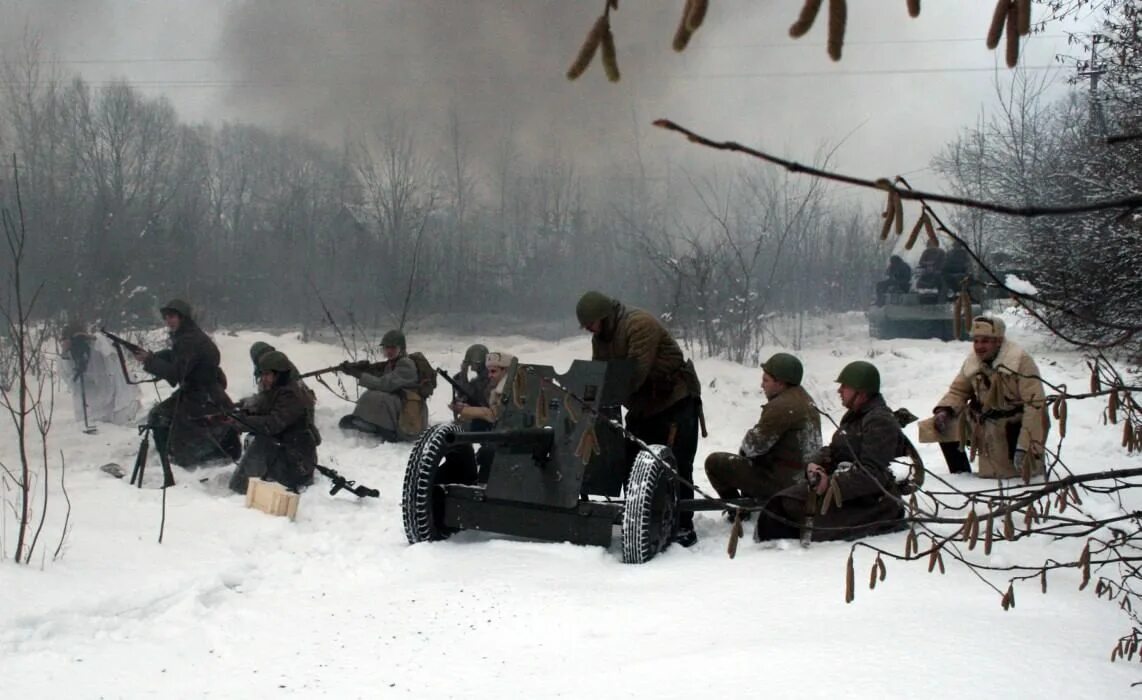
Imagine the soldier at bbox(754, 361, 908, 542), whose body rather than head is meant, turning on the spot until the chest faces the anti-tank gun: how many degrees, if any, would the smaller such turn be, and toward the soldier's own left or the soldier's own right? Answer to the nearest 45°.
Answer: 0° — they already face it

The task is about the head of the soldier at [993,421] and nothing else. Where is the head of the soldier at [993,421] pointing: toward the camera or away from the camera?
toward the camera

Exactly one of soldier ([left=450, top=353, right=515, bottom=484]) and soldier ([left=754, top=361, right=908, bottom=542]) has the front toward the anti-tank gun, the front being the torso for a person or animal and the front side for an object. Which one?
soldier ([left=754, top=361, right=908, bottom=542])

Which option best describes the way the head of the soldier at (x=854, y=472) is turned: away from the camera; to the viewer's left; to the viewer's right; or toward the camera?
to the viewer's left

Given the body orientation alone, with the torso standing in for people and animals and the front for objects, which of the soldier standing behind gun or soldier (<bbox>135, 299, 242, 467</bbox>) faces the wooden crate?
the soldier standing behind gun

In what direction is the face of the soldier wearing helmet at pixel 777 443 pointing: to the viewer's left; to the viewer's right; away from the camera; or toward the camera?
to the viewer's left

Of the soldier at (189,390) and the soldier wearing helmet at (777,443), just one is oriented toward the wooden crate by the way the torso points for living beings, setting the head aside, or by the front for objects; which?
the soldier wearing helmet

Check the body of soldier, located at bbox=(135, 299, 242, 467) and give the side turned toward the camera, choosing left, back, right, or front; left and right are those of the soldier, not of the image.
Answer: left

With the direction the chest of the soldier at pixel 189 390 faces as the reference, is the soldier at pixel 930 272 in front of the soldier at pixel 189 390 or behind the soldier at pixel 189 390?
behind

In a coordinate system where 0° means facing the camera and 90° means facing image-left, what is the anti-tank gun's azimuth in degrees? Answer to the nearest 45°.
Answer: approximately 45°

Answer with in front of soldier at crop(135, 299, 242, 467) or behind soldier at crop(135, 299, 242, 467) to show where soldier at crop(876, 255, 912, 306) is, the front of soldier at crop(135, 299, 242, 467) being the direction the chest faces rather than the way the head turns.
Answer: behind

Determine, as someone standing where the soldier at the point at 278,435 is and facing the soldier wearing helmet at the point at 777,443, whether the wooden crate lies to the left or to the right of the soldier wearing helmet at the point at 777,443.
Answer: right

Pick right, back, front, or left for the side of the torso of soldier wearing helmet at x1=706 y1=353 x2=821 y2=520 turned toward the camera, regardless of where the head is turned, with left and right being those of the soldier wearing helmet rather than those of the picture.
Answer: left

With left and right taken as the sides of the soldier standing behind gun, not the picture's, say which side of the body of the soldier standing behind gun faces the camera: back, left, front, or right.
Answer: left

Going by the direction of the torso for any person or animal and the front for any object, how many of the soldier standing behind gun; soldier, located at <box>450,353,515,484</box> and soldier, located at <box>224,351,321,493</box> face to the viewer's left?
3

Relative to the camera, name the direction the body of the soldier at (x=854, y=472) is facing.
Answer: to the viewer's left
